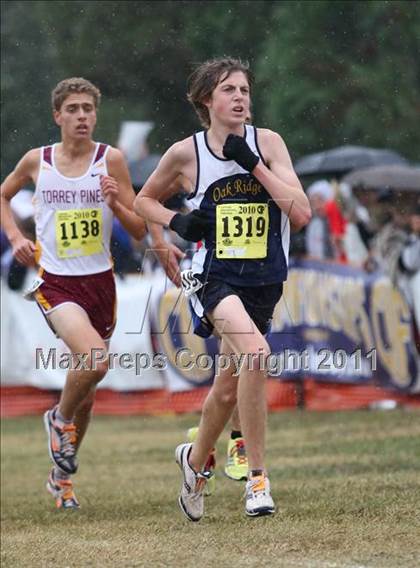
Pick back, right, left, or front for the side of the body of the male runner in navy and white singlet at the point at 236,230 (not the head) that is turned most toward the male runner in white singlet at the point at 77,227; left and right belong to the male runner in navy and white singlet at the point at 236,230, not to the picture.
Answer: back

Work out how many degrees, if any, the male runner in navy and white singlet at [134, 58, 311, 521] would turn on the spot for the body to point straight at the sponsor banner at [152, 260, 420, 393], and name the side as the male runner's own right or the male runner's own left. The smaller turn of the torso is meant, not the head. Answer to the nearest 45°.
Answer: approximately 135° to the male runner's own left

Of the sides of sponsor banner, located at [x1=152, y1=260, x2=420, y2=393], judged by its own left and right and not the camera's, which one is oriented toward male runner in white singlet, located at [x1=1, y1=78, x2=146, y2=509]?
front

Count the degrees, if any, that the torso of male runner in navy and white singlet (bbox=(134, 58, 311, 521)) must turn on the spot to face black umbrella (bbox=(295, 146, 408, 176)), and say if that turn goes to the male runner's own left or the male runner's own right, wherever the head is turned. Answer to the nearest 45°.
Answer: approximately 135° to the male runner's own left

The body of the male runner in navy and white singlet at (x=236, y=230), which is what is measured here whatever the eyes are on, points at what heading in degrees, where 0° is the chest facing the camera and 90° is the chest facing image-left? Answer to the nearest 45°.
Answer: approximately 315°

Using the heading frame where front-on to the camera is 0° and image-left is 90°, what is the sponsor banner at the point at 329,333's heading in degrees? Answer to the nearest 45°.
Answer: approximately 0°

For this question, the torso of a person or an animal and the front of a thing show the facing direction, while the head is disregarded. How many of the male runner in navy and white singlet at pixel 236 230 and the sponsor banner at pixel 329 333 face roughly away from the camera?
0

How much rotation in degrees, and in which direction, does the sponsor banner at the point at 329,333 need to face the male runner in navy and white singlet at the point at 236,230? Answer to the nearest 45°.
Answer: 0° — it already faces them
